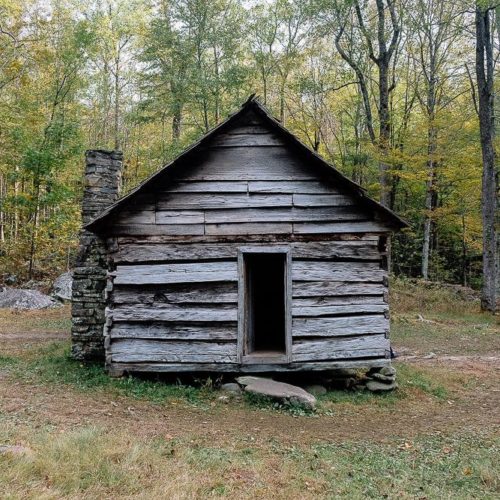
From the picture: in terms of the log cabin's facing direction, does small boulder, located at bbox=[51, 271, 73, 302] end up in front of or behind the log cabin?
behind

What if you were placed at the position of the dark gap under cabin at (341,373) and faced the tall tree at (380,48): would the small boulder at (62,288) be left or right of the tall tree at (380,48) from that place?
left

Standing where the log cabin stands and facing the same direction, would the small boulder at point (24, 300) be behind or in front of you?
behind

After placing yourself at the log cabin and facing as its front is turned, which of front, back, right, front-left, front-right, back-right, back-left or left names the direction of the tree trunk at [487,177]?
back-left

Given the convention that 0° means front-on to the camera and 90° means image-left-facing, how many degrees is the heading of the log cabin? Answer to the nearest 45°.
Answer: approximately 0°

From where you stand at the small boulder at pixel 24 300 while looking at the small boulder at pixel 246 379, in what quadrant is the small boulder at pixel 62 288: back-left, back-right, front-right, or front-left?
back-left
